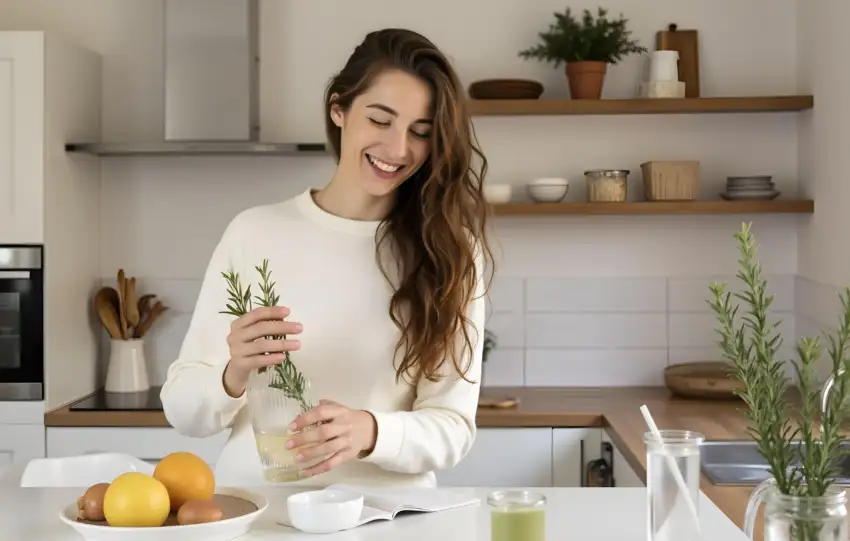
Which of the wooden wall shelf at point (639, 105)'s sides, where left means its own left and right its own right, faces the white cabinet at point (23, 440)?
right

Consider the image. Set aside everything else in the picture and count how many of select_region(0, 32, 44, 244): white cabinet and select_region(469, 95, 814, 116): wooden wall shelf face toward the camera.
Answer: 2

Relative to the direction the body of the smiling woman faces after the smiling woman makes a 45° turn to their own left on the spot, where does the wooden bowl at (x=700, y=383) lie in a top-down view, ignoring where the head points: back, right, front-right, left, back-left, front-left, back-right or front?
left

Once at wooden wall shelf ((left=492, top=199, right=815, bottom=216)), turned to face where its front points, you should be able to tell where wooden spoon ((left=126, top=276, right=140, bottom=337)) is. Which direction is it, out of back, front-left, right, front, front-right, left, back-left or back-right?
right

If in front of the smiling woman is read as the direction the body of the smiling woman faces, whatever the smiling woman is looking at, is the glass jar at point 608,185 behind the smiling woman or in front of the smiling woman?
behind

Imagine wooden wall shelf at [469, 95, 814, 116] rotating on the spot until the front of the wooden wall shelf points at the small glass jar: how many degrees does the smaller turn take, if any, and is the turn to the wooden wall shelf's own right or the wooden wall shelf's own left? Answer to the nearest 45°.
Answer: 0° — it already faces it

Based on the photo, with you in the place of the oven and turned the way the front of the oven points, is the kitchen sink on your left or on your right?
on your left

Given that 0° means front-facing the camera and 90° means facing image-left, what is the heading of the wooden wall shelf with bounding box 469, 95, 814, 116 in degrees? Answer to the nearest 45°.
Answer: approximately 0°

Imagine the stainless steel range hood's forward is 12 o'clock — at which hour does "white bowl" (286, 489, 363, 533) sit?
The white bowl is roughly at 12 o'clock from the stainless steel range hood.

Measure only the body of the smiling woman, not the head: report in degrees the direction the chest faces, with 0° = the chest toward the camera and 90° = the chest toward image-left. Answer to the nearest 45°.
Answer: approximately 0°

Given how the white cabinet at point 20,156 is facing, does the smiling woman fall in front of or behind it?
in front
